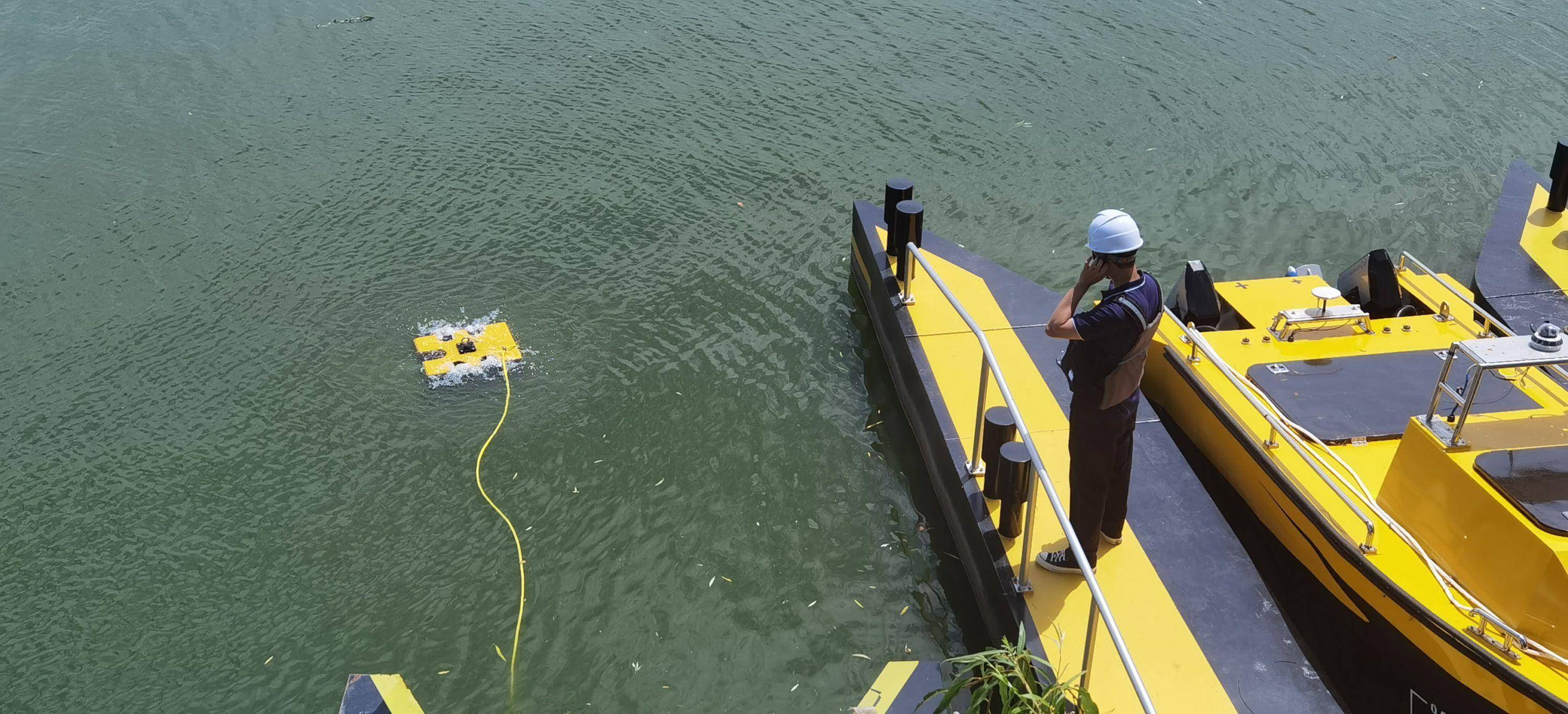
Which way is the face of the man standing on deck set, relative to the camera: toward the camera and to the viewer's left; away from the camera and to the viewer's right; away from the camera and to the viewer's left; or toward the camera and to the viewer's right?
away from the camera and to the viewer's left

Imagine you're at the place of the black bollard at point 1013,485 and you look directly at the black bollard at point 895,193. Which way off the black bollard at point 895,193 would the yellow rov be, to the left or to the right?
left

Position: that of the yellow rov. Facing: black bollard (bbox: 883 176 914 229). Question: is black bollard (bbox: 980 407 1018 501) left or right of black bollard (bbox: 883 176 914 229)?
right

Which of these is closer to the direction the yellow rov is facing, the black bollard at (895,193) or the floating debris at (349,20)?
the floating debris

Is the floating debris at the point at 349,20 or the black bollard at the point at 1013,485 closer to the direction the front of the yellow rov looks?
the floating debris
